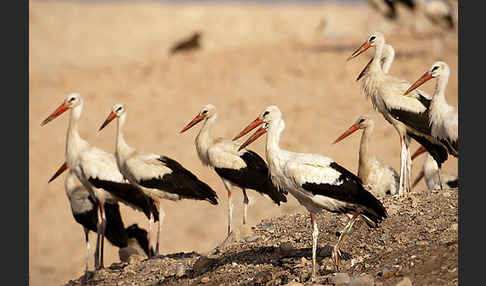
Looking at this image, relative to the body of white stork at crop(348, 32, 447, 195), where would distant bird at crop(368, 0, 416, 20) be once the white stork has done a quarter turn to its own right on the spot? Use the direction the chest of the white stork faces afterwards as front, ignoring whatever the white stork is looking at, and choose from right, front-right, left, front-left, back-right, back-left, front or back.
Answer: front

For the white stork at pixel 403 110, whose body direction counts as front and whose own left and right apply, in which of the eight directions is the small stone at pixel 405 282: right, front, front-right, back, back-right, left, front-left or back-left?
left

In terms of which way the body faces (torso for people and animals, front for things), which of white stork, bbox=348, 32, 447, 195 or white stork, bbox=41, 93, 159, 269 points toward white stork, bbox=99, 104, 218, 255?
white stork, bbox=348, 32, 447, 195

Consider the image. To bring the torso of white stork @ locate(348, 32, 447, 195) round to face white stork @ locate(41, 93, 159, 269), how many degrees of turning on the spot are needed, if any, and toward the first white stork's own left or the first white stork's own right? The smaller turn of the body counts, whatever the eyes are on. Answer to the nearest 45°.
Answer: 0° — it already faces it

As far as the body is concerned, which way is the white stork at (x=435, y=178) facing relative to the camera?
to the viewer's left

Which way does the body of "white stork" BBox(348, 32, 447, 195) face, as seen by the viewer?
to the viewer's left

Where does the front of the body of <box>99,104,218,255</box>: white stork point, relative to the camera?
to the viewer's left

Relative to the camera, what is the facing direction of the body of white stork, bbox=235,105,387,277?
to the viewer's left

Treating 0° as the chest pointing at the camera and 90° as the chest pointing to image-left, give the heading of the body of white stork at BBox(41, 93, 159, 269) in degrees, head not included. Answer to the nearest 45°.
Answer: approximately 90°

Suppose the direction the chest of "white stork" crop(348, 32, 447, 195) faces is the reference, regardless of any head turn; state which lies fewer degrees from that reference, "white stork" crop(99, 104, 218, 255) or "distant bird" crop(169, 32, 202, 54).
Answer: the white stork
